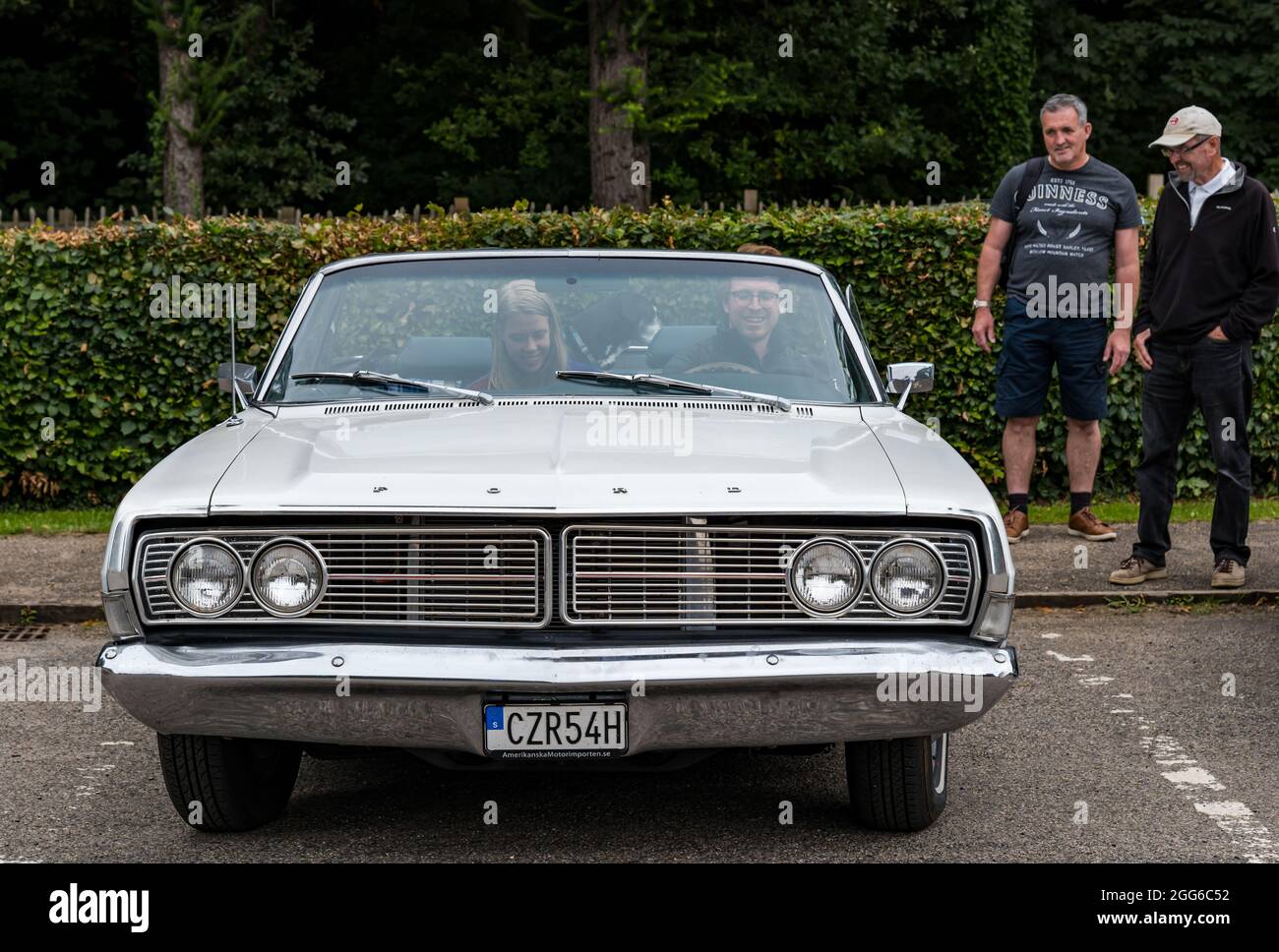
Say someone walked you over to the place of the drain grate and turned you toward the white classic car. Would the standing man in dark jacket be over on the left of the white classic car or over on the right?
left

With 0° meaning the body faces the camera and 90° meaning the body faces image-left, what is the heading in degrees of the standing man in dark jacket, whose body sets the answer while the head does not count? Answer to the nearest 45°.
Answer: approximately 45°

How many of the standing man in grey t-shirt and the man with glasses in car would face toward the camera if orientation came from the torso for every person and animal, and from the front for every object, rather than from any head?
2

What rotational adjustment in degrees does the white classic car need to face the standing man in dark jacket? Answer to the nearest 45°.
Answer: approximately 135° to its left

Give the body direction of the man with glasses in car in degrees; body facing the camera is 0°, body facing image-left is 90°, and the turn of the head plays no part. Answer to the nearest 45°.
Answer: approximately 0°

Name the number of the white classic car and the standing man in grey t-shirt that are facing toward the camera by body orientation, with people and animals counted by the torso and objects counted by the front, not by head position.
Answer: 2

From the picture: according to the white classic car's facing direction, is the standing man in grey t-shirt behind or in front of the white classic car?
behind

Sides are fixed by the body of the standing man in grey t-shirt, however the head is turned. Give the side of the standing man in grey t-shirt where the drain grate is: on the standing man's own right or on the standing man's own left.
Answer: on the standing man's own right
